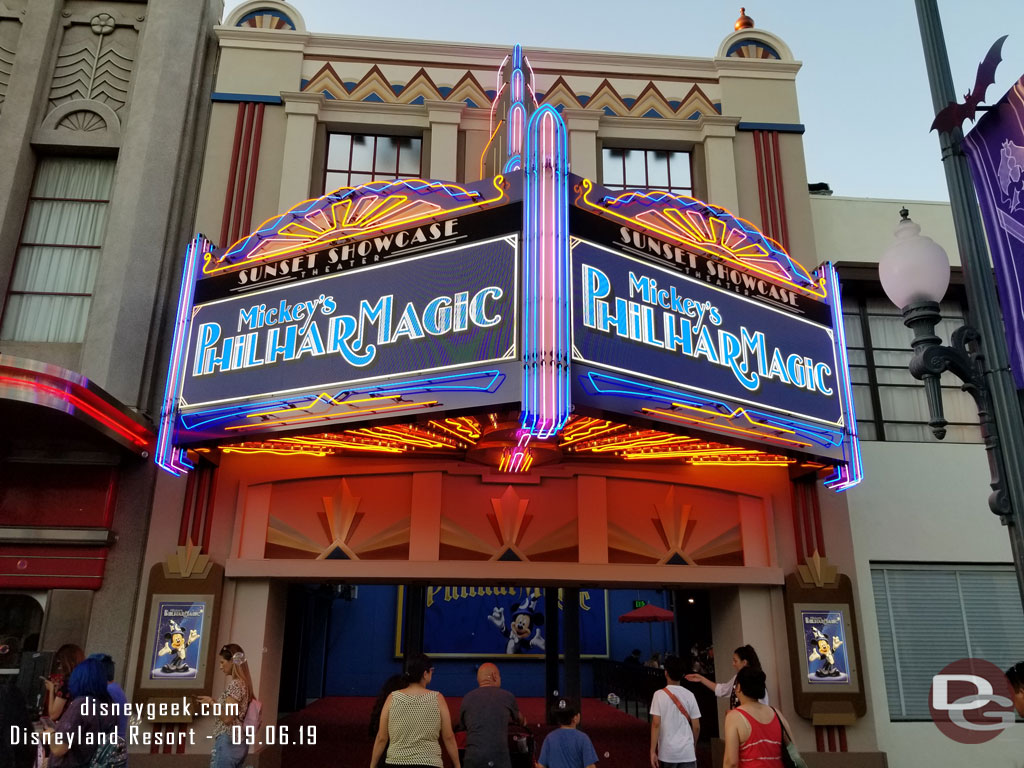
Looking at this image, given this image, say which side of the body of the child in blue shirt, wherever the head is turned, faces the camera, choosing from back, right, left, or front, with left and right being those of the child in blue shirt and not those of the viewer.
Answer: back

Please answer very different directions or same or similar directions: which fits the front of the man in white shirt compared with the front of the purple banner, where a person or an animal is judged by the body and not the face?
very different directions

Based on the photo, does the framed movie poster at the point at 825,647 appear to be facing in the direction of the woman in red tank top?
yes

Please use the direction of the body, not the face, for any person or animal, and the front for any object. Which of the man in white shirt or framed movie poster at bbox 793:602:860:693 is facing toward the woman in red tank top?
the framed movie poster

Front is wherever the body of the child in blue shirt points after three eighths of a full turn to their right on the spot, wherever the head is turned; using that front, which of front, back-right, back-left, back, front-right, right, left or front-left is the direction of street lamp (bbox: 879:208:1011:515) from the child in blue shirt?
front

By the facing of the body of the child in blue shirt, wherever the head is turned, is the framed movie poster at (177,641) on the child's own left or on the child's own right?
on the child's own left

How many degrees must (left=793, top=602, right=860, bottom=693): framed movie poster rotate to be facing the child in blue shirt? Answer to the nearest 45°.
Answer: approximately 45° to its right

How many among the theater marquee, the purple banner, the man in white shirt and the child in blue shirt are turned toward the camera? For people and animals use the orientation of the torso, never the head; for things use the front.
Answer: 2

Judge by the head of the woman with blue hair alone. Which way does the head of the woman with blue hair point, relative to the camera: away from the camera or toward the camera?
away from the camera

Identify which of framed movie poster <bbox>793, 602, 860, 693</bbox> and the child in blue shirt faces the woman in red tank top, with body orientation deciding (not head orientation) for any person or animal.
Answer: the framed movie poster

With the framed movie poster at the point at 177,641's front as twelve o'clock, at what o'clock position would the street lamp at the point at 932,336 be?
The street lamp is roughly at 11 o'clock from the framed movie poster.

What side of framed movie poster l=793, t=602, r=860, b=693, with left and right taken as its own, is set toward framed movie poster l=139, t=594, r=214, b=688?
right

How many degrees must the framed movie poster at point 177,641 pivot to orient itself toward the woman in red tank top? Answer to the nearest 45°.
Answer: approximately 45° to its left

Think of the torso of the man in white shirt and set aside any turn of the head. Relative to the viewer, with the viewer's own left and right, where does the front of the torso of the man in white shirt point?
facing away from the viewer
